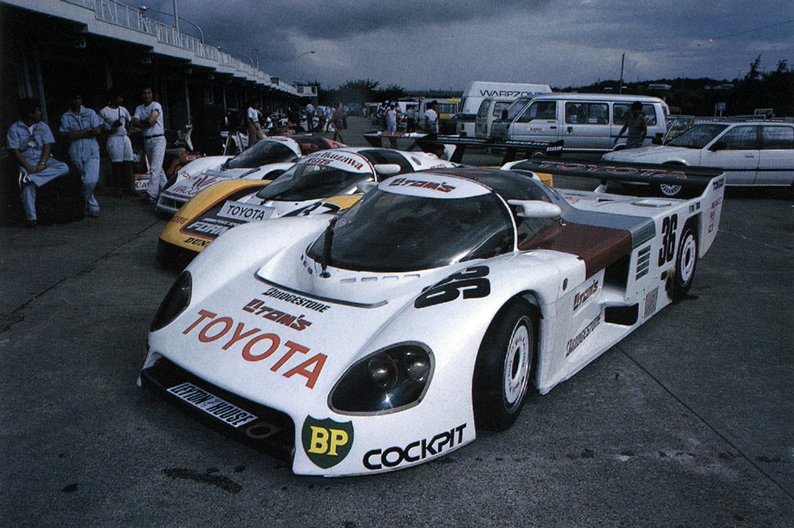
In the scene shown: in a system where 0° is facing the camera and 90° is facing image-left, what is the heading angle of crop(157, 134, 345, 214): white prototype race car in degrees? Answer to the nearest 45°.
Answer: approximately 45°

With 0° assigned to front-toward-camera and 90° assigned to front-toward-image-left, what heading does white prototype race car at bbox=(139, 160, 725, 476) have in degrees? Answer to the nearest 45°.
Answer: approximately 45°

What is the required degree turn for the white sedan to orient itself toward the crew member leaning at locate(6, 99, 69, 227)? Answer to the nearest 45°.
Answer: approximately 45° to its left

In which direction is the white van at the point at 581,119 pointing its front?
to the viewer's left

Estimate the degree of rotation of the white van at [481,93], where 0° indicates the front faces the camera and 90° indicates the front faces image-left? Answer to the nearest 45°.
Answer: approximately 90°

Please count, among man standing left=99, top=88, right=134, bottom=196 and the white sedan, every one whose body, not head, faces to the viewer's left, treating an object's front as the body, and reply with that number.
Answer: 1

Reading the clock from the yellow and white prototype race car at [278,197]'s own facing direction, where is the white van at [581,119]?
The white van is roughly at 6 o'clock from the yellow and white prototype race car.

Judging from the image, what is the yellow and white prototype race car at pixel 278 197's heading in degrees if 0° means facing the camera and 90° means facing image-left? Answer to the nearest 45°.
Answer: approximately 45°

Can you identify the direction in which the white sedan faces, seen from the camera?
facing to the left of the viewer

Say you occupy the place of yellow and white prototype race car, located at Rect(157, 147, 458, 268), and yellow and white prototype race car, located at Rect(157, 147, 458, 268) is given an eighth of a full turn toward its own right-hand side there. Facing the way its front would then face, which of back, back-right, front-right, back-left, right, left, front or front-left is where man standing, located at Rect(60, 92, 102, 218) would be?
front-right

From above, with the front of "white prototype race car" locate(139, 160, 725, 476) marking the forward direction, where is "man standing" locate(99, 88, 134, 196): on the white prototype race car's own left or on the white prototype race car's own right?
on the white prototype race car's own right

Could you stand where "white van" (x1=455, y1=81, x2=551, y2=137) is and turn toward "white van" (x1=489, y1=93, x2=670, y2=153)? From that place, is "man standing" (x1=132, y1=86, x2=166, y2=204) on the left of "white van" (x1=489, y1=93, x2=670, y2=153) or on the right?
right

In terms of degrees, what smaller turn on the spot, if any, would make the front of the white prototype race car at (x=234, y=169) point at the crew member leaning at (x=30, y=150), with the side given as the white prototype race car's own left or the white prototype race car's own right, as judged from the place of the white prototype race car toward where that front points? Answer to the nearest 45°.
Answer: approximately 45° to the white prototype race car's own right

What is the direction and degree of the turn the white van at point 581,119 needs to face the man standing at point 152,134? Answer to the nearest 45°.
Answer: approximately 45° to its left
